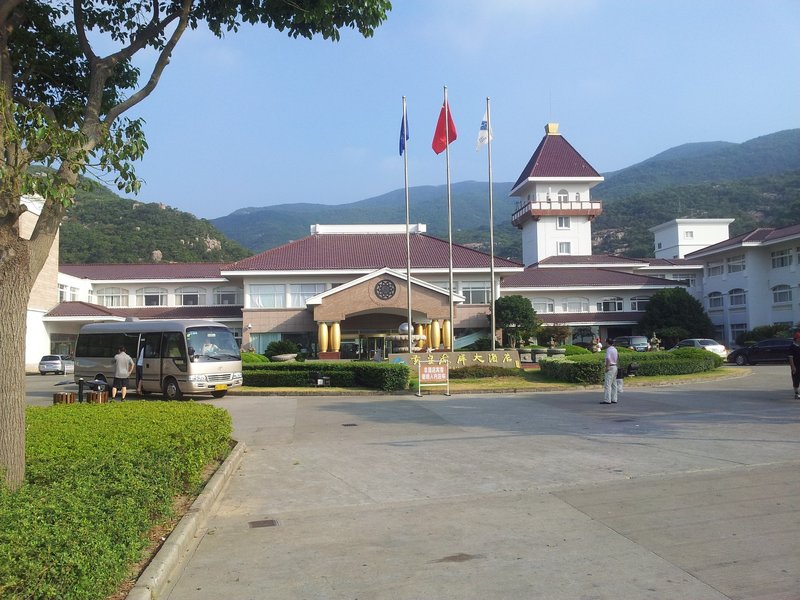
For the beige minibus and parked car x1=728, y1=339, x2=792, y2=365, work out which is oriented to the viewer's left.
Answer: the parked car

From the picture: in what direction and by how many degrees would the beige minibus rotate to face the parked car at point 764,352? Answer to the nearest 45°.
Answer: approximately 45° to its left

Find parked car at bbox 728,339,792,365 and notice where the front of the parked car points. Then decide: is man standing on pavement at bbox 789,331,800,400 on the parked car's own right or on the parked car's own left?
on the parked car's own left

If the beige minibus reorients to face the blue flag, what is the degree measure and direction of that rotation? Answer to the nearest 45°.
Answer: approximately 90° to its left

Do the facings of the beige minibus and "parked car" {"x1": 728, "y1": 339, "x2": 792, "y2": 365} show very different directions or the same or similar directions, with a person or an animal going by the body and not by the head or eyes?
very different directions

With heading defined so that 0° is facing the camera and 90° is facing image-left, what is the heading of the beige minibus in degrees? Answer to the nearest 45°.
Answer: approximately 315°

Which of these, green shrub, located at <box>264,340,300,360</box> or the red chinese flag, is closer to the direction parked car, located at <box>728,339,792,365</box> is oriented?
the green shrub

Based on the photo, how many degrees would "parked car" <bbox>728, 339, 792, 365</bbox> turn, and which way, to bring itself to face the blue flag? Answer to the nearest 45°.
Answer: approximately 45° to its left

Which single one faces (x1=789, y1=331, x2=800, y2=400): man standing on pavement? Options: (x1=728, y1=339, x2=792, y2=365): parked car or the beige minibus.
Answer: the beige minibus

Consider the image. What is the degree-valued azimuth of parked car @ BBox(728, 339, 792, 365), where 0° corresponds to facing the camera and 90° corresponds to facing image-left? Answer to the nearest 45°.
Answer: approximately 90°

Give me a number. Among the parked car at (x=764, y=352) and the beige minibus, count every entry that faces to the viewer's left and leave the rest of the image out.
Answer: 1
